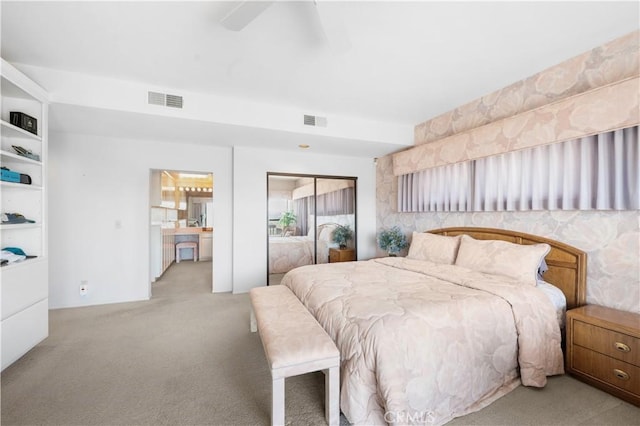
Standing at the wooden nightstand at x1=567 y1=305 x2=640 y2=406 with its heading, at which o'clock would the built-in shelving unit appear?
The built-in shelving unit is roughly at 12 o'clock from the wooden nightstand.

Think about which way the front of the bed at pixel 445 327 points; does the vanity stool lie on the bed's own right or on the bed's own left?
on the bed's own right

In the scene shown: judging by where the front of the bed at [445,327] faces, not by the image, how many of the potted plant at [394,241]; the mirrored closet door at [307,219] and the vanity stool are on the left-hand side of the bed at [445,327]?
0

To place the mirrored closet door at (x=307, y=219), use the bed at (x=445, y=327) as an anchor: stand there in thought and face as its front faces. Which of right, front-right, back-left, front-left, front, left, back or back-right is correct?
right

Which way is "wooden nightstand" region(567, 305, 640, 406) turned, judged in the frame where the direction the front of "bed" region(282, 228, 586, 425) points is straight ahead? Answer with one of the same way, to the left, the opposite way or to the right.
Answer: the same way

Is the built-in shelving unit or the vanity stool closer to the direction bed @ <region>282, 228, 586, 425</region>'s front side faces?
the built-in shelving unit

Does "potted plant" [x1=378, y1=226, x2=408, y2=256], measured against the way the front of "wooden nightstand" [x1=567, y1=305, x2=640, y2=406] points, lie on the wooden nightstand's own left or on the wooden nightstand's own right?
on the wooden nightstand's own right

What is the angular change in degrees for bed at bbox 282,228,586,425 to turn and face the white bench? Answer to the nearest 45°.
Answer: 0° — it already faces it

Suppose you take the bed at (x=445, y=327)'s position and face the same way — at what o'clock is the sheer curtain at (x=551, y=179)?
The sheer curtain is roughly at 6 o'clock from the bed.

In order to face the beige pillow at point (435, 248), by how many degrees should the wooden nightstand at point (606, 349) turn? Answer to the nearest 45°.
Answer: approximately 45° to its right

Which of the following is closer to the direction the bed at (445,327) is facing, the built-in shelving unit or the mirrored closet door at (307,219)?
the built-in shelving unit

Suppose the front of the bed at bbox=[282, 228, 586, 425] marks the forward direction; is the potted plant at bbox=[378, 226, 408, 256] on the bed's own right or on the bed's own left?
on the bed's own right

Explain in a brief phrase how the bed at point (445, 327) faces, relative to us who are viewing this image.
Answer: facing the viewer and to the left of the viewer

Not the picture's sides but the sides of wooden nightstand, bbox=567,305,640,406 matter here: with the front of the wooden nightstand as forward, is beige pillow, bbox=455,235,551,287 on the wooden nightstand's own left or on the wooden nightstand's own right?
on the wooden nightstand's own right
